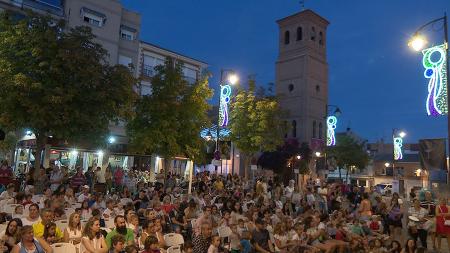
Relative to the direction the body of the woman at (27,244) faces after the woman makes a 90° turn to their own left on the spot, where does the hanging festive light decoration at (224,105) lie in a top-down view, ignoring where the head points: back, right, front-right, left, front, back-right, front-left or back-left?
front

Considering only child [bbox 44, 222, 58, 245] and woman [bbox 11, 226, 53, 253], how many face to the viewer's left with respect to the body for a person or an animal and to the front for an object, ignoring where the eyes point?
0

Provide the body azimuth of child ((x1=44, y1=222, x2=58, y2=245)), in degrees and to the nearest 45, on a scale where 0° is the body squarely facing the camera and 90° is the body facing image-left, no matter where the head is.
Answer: approximately 315°

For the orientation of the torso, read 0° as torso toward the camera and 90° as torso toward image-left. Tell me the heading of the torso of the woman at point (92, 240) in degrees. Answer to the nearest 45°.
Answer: approximately 315°

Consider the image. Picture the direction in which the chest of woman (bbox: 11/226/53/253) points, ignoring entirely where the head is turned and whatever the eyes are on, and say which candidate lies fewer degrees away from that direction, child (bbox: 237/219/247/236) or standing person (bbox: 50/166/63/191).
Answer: the child

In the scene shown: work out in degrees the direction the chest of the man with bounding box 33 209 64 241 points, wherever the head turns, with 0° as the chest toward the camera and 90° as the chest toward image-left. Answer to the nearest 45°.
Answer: approximately 315°

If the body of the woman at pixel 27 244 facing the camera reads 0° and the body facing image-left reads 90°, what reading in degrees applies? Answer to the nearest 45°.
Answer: approximately 315°

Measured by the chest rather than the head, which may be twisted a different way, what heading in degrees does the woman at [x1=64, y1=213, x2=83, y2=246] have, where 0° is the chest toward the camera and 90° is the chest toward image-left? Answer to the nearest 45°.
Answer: approximately 315°

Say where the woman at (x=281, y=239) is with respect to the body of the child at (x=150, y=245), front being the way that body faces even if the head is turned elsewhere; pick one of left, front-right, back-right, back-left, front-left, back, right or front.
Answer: left

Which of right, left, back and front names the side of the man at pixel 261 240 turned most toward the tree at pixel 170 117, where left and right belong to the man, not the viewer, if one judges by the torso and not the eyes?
back

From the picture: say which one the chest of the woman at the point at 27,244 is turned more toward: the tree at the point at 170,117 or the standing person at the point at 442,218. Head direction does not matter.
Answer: the standing person
